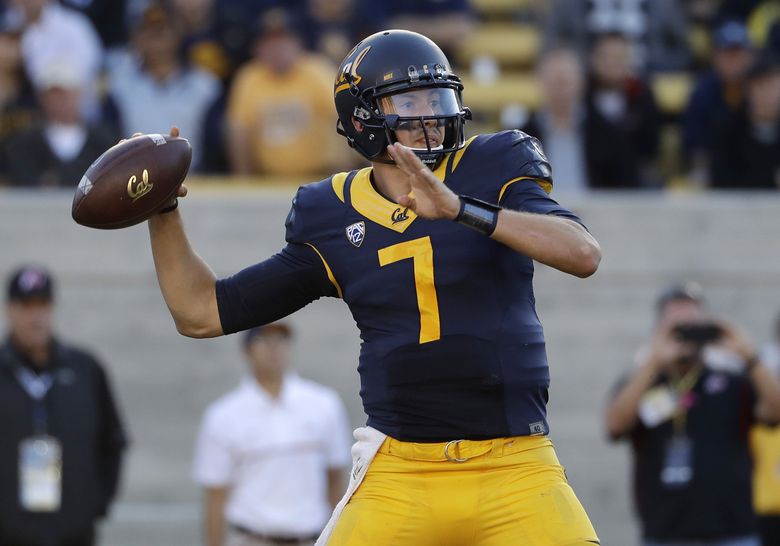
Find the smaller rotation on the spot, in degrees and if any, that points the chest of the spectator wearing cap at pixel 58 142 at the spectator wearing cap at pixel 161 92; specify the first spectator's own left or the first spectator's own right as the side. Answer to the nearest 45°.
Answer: approximately 135° to the first spectator's own left

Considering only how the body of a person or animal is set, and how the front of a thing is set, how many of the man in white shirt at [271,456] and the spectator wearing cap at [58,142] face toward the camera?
2

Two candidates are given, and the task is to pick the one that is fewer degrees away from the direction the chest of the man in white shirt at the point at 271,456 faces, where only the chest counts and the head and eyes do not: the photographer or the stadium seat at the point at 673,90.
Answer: the photographer

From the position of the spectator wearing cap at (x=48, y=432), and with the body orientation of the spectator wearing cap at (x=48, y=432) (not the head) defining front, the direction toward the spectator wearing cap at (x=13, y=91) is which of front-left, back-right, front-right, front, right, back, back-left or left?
back
